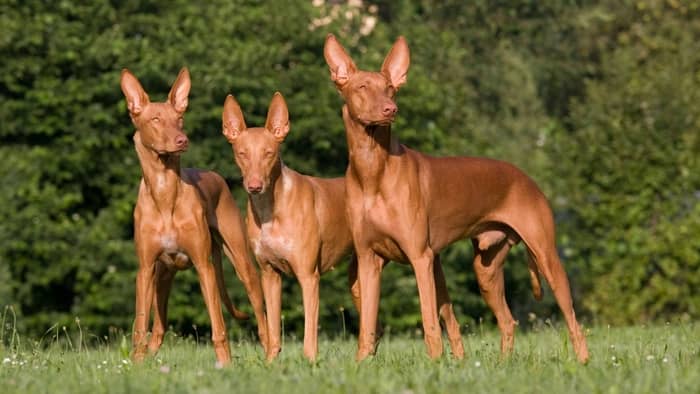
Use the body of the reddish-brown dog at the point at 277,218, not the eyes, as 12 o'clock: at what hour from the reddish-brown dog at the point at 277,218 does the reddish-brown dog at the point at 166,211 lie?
the reddish-brown dog at the point at 166,211 is roughly at 2 o'clock from the reddish-brown dog at the point at 277,218.

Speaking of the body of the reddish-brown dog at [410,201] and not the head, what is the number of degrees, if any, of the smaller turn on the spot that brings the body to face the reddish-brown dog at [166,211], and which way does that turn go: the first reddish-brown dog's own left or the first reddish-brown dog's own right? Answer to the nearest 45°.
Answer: approximately 45° to the first reddish-brown dog's own right

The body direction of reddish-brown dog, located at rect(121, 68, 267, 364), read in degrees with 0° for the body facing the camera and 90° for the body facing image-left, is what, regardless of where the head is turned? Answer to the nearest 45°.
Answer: approximately 45°

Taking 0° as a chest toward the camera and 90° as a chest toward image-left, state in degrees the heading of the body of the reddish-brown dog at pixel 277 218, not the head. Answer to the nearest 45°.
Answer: approximately 45°

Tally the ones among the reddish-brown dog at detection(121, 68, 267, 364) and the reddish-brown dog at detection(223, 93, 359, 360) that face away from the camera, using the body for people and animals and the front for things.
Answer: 0

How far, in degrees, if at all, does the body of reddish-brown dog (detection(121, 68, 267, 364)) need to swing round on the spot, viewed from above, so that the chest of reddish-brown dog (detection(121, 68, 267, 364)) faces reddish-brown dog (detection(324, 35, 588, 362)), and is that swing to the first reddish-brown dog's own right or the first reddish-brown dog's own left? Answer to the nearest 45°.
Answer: approximately 135° to the first reddish-brown dog's own left

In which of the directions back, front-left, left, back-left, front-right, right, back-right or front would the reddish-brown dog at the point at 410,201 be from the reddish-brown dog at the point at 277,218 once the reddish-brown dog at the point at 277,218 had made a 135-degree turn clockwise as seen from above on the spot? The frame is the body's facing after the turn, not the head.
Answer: right

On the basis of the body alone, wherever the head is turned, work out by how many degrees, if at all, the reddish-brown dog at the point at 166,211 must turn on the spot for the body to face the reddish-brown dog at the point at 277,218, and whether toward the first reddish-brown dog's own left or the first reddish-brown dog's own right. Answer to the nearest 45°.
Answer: approximately 135° to the first reddish-brown dog's own left

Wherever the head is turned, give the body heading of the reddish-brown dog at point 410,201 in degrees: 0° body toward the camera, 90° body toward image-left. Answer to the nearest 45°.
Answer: approximately 45°

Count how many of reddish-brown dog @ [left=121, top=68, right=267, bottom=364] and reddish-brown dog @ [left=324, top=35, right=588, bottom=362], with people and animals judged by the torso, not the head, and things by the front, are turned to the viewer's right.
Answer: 0
